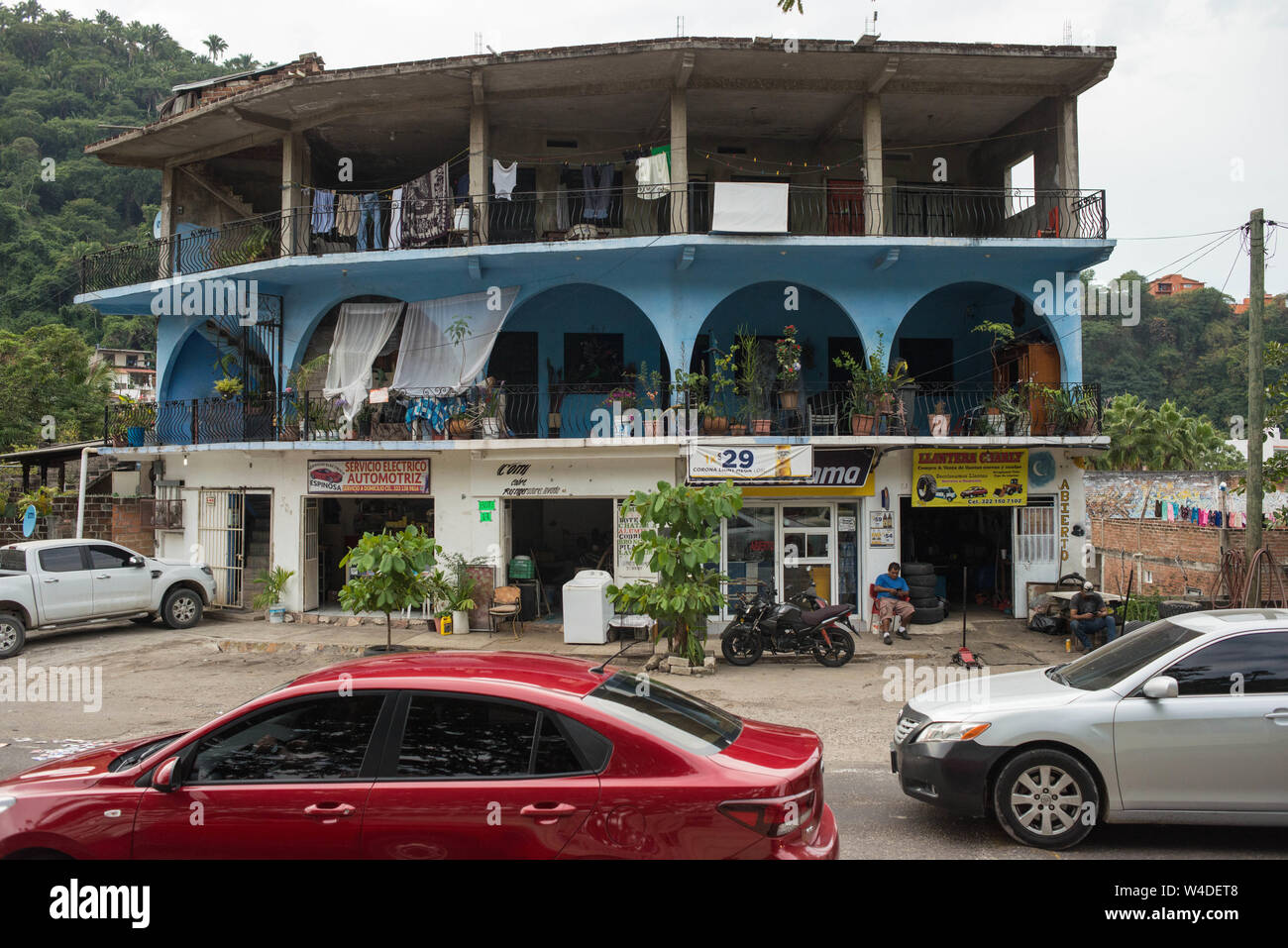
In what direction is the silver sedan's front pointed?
to the viewer's left

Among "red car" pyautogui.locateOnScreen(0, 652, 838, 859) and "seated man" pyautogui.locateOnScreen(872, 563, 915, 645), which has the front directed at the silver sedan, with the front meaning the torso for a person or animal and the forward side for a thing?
the seated man

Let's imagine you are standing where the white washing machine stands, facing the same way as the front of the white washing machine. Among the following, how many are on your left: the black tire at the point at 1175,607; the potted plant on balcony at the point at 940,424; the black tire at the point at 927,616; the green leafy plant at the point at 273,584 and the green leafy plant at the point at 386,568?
3

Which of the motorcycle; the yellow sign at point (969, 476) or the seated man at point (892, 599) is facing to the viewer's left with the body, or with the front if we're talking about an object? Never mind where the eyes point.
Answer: the motorcycle

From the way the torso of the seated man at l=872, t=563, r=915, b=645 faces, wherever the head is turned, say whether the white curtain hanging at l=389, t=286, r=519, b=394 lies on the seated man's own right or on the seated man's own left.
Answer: on the seated man's own right

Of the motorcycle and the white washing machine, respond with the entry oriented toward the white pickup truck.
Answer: the motorcycle

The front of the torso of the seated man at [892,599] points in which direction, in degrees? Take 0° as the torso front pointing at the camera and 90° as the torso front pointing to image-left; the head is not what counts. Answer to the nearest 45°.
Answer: approximately 0°

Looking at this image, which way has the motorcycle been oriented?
to the viewer's left

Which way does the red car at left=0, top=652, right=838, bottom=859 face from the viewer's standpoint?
to the viewer's left

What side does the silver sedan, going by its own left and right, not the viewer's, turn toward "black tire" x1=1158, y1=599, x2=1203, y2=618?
right

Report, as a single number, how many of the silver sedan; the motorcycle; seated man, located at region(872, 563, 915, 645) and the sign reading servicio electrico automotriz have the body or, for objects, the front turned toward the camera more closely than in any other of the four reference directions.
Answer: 2

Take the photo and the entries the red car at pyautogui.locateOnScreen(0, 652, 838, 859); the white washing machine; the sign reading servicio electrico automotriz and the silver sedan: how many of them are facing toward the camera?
2
